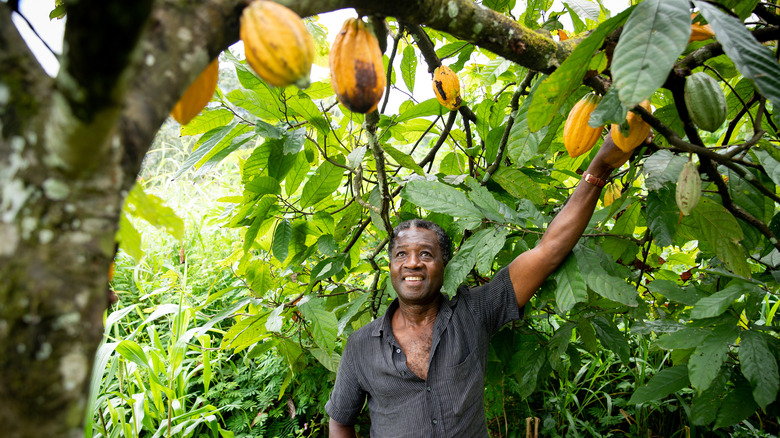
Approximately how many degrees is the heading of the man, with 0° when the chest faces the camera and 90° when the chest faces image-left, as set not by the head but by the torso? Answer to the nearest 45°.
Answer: approximately 0°

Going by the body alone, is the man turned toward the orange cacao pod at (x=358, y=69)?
yes

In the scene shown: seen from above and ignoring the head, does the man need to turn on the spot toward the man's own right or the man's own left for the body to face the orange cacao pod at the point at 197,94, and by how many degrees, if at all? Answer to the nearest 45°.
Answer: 0° — they already face it

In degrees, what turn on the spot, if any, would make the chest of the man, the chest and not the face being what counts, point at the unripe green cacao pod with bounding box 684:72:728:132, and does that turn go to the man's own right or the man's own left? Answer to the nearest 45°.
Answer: approximately 45° to the man's own left
